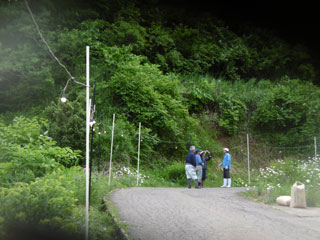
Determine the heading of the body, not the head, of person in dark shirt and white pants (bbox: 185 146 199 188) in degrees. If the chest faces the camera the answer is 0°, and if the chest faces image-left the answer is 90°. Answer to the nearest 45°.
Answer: approximately 225°

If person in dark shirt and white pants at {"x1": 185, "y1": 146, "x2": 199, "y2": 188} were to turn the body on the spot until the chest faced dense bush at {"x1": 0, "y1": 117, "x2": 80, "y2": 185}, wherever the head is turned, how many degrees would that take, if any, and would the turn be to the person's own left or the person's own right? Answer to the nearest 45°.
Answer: approximately 180°

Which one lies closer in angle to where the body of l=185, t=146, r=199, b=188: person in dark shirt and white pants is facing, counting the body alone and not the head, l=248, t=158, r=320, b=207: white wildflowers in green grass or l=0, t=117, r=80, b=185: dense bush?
the white wildflowers in green grass

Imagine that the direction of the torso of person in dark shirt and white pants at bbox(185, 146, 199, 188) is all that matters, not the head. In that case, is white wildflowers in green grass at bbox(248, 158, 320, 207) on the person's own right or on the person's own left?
on the person's own right
